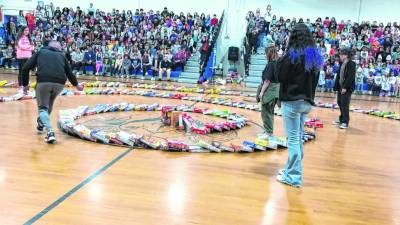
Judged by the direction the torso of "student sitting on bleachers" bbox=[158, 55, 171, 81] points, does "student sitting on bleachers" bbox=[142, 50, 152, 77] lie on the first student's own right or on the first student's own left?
on the first student's own right

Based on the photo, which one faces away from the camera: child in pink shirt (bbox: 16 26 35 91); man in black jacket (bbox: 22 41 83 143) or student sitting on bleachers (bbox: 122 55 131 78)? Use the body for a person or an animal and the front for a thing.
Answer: the man in black jacket

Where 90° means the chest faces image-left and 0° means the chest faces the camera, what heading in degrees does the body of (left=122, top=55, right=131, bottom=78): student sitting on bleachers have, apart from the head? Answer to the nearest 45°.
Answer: approximately 0°

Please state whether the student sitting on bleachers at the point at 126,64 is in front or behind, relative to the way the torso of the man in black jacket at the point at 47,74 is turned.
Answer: in front

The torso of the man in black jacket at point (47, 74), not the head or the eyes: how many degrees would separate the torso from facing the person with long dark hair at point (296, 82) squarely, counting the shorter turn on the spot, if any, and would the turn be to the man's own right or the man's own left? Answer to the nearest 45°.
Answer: approximately 135° to the man's own right

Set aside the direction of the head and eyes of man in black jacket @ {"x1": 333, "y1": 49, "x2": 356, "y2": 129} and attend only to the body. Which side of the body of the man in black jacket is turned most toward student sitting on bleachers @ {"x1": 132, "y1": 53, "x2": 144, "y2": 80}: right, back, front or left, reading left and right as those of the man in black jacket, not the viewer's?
right

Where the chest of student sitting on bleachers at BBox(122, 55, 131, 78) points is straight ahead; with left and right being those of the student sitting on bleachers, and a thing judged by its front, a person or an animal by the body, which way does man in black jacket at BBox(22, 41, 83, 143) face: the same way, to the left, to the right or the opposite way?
the opposite way

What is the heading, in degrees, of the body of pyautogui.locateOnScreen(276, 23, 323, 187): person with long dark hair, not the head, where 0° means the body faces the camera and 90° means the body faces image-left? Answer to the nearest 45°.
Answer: approximately 135°

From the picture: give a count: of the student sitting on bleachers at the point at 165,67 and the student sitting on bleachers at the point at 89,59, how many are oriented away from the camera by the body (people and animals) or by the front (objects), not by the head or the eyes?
0

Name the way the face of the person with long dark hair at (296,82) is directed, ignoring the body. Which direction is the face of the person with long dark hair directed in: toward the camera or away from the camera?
away from the camera

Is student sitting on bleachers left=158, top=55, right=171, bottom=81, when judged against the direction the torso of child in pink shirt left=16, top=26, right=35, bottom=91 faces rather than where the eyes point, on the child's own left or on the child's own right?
on the child's own left
